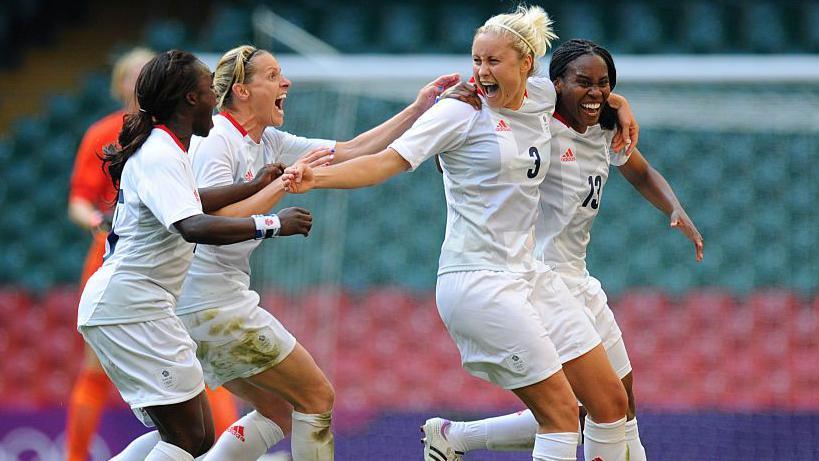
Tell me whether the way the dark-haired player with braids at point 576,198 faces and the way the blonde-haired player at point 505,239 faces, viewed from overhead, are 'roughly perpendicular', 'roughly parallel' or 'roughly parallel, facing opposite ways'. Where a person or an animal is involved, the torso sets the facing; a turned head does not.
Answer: roughly parallel

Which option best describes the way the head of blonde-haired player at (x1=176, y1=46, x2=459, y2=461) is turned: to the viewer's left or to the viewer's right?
to the viewer's right

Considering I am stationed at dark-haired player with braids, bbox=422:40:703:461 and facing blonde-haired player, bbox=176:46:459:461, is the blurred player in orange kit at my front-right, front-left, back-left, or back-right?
front-right

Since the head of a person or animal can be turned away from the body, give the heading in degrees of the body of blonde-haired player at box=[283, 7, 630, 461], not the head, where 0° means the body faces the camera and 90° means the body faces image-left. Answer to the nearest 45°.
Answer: approximately 315°

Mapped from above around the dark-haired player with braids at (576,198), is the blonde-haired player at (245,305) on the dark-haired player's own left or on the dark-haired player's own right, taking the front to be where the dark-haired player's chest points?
on the dark-haired player's own right

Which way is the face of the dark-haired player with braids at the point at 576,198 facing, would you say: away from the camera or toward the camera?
toward the camera
